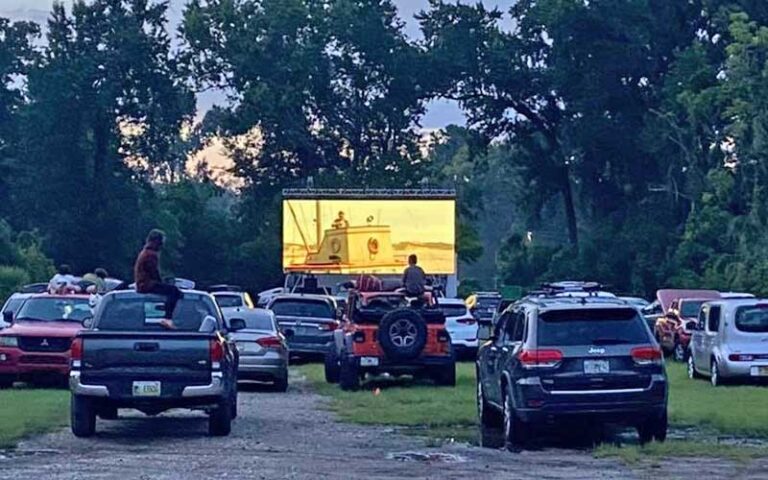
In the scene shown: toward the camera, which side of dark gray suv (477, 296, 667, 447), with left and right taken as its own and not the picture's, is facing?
back

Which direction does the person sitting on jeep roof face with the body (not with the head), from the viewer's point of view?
away from the camera

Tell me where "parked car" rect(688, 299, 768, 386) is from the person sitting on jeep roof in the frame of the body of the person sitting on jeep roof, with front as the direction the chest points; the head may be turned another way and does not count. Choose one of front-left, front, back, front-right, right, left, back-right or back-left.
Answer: right

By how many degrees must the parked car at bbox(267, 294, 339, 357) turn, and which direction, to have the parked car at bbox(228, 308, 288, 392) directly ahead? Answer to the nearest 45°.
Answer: approximately 180°

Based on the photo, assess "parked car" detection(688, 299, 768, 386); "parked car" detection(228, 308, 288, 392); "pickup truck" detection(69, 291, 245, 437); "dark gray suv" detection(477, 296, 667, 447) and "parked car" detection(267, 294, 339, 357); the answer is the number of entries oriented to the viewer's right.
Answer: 0

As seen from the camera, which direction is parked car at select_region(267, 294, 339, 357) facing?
away from the camera

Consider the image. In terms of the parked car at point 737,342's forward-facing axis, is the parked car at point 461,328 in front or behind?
in front

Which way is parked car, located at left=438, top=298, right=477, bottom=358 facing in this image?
away from the camera

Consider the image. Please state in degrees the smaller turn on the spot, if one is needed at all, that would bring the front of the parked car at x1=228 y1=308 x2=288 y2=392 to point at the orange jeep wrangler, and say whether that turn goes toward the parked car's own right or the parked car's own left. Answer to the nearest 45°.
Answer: approximately 90° to the parked car's own right

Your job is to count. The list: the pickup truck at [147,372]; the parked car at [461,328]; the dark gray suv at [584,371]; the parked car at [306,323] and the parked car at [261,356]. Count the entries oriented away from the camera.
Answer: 5
